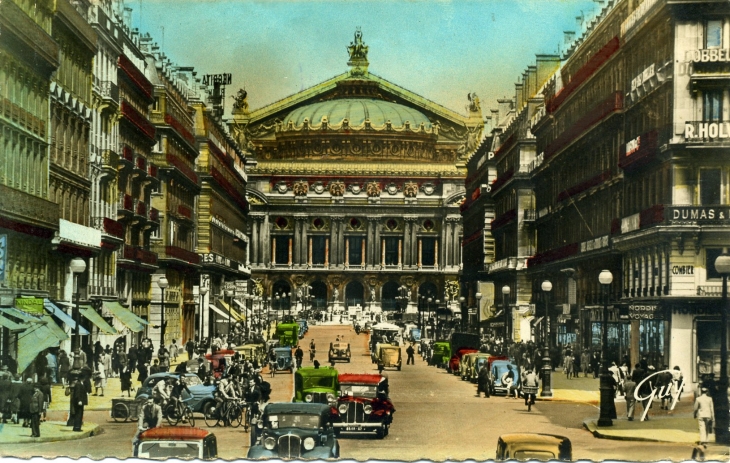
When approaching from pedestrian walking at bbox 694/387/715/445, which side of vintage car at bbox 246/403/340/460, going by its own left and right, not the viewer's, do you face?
left

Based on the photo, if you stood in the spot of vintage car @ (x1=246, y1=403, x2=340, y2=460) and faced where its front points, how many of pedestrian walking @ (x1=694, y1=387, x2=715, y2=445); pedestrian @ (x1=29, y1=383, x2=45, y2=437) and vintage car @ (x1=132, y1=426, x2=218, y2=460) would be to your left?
1

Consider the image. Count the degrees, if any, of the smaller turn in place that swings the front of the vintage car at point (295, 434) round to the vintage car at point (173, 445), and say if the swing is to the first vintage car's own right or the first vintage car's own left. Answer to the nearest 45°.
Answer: approximately 45° to the first vintage car's own right

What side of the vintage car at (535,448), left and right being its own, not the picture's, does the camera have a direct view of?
back

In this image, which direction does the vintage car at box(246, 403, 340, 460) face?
toward the camera

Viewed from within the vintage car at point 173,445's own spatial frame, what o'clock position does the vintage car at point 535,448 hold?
the vintage car at point 535,448 is roughly at 9 o'clock from the vintage car at point 173,445.

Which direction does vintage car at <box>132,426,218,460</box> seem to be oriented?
toward the camera

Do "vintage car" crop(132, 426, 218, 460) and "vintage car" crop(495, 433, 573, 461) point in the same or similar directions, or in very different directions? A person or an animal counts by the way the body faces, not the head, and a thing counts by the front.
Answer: very different directions

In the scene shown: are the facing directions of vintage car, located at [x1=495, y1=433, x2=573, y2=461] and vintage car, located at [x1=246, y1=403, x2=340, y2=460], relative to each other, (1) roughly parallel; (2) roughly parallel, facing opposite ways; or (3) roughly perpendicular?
roughly parallel, facing opposite ways
